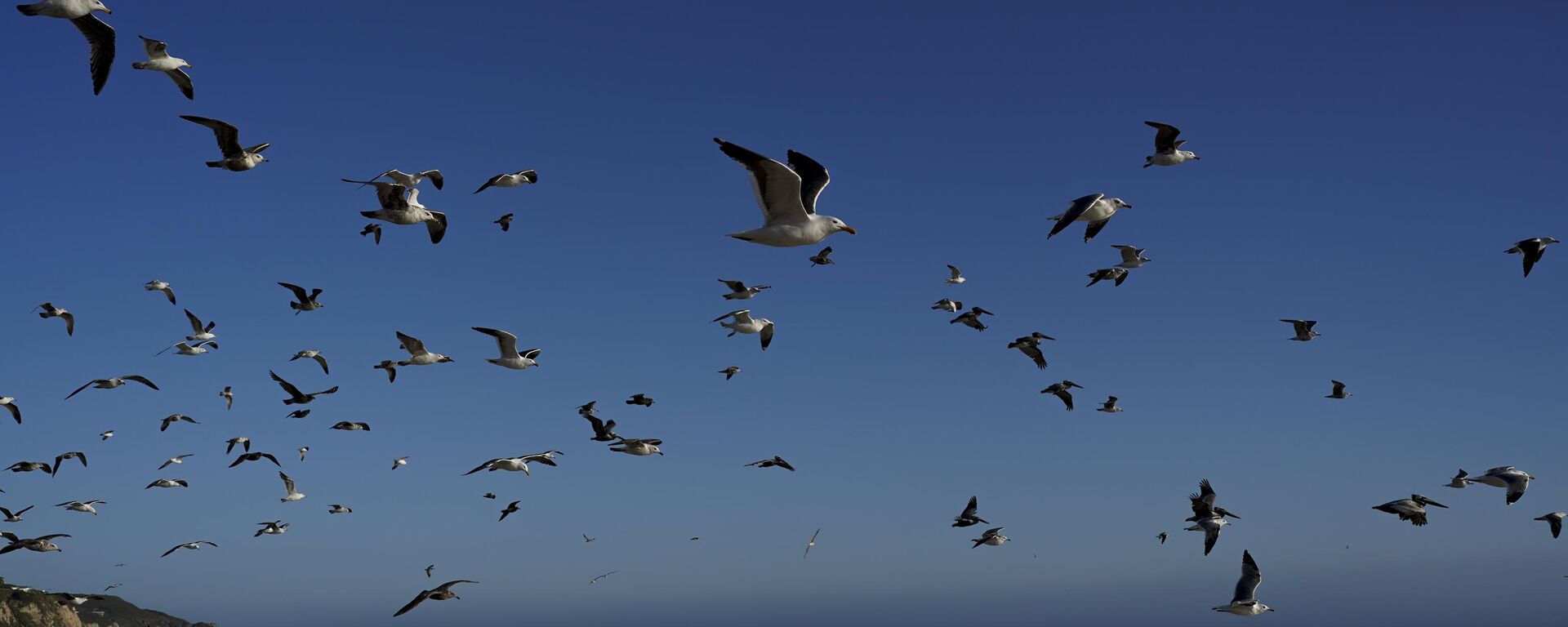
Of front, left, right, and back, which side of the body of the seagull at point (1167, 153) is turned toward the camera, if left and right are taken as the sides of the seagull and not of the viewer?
right

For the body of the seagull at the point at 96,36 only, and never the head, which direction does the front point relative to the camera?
to the viewer's right

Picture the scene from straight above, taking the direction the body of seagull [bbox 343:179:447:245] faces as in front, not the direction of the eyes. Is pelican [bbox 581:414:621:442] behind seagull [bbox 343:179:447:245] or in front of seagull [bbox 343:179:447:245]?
in front

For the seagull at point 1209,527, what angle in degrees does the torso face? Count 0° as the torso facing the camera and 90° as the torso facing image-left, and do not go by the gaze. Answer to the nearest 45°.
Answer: approximately 270°

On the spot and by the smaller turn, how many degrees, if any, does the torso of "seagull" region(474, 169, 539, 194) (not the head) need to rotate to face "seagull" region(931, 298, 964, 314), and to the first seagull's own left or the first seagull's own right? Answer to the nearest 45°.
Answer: approximately 45° to the first seagull's own left

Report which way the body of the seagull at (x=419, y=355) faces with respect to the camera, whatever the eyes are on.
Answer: to the viewer's right
